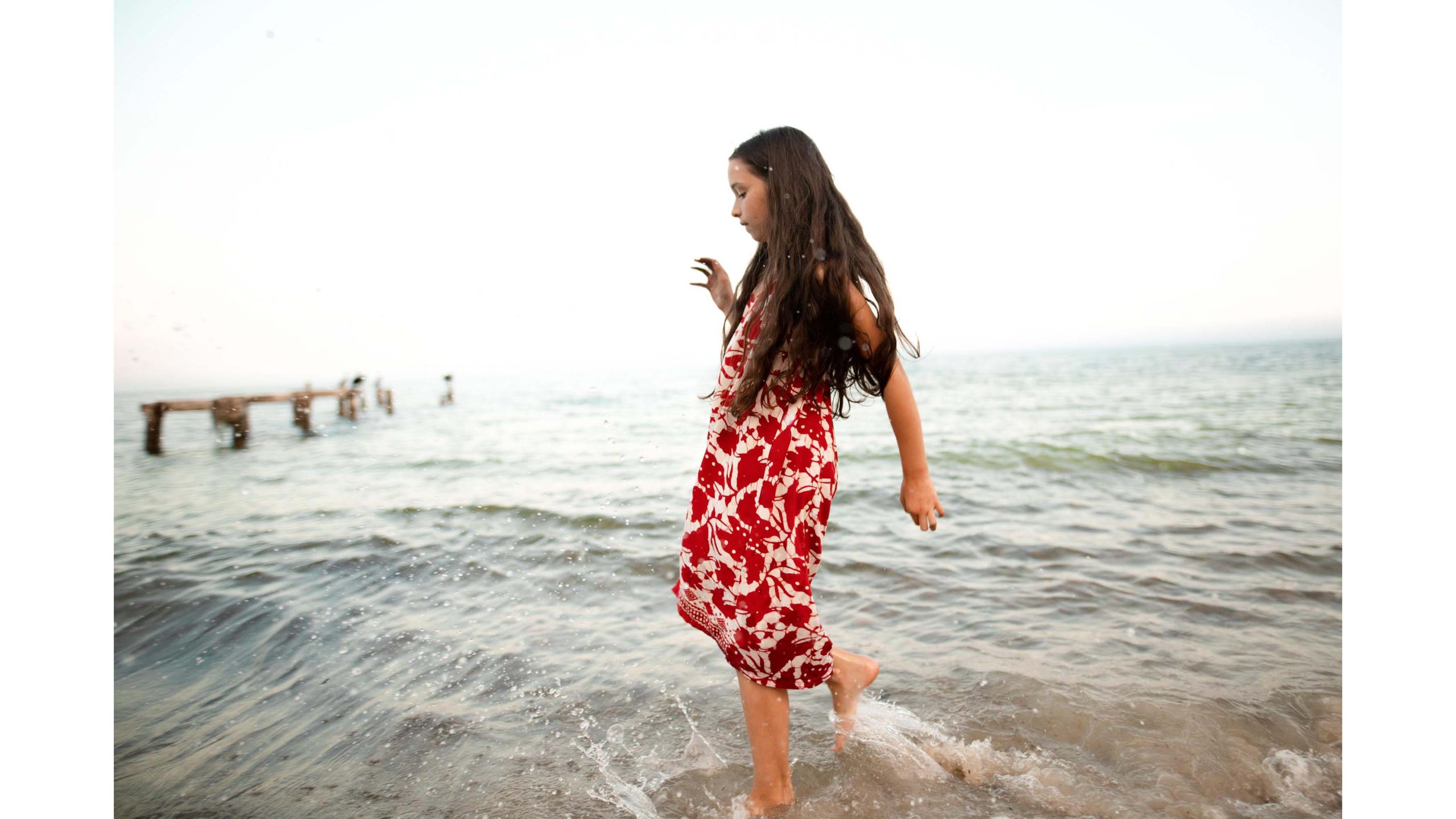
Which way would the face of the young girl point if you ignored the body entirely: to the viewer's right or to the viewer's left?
to the viewer's left

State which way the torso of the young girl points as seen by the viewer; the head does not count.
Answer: to the viewer's left

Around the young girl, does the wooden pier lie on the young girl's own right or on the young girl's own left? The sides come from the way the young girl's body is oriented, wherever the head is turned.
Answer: on the young girl's own right
